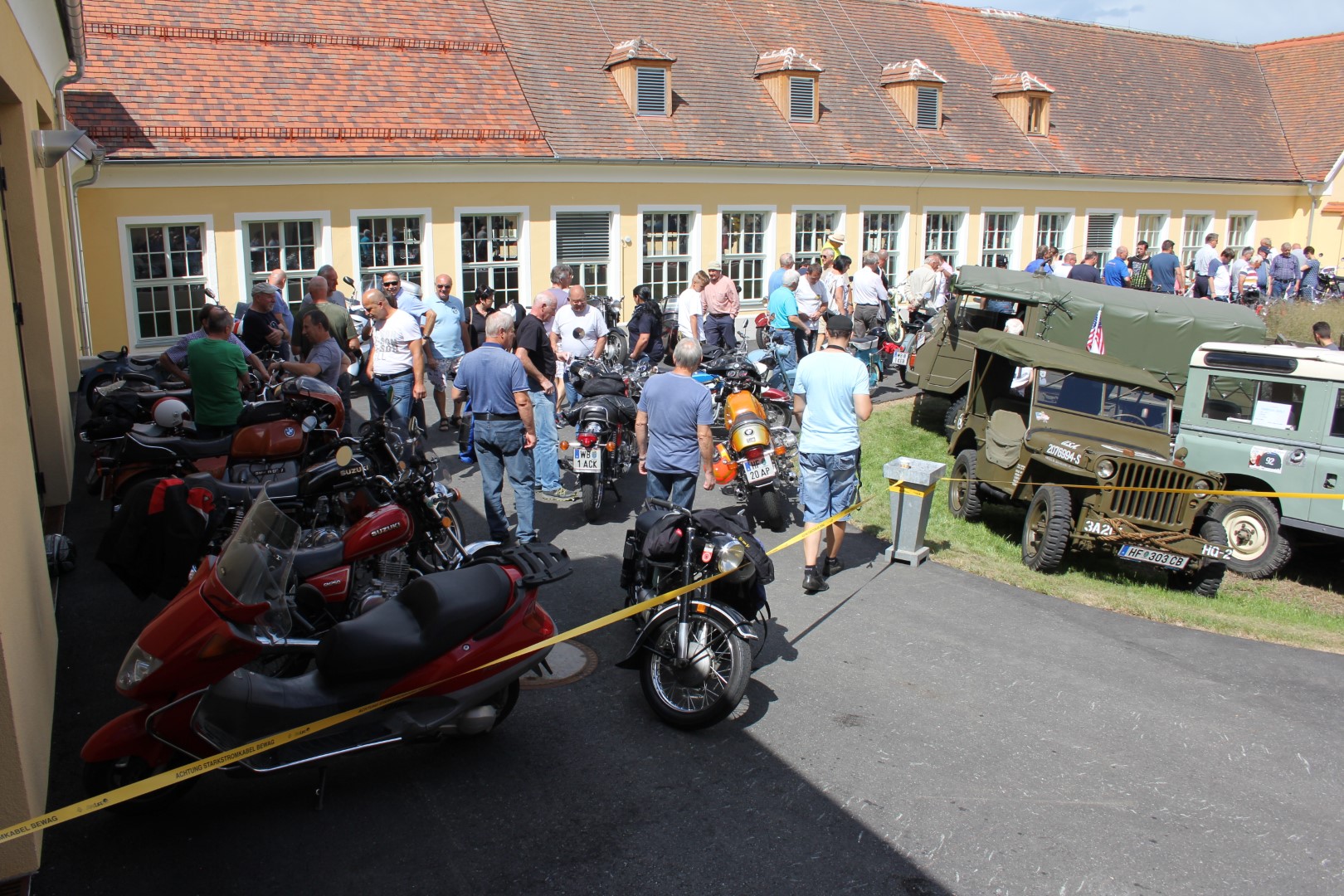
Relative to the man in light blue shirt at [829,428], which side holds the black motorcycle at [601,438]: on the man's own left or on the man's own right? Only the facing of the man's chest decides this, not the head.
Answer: on the man's own left

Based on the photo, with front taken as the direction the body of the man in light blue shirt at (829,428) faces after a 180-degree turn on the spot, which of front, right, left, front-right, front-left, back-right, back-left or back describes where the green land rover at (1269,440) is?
back-left

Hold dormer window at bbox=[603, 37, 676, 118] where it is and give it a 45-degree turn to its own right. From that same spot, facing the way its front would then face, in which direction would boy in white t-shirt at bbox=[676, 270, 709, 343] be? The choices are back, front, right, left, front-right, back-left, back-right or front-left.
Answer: front

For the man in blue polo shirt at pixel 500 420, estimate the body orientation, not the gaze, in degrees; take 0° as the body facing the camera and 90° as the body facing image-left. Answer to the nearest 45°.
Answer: approximately 180°

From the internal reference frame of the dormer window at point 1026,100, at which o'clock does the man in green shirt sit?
The man in green shirt is roughly at 2 o'clock from the dormer window.

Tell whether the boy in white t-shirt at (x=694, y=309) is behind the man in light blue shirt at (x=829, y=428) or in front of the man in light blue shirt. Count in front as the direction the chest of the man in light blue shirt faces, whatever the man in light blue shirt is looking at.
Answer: in front

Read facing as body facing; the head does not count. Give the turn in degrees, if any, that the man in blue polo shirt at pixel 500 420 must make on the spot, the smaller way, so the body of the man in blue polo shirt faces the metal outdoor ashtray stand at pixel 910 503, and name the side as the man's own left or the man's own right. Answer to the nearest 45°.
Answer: approximately 90° to the man's own right

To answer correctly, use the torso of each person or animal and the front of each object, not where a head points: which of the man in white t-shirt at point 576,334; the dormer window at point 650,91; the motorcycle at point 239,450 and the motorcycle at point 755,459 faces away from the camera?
the motorcycle at point 755,459

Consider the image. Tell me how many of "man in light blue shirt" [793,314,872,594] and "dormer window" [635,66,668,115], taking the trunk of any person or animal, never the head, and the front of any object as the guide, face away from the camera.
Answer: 1

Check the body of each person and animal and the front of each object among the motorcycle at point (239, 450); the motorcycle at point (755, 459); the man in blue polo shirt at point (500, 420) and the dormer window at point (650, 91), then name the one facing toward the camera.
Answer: the dormer window

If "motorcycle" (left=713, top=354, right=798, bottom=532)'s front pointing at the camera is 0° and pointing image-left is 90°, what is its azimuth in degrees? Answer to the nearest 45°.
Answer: approximately 180°

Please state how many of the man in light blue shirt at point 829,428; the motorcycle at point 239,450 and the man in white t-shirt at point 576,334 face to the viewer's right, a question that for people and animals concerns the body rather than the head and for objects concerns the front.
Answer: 1

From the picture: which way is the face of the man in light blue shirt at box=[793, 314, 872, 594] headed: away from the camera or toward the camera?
away from the camera

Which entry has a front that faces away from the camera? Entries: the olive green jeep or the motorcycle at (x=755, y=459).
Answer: the motorcycle

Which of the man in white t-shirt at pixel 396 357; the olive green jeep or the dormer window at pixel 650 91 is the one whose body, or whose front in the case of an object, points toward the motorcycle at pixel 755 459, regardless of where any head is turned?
the dormer window

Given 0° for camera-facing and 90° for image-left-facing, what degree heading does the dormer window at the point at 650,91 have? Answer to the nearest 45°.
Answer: approximately 0°
